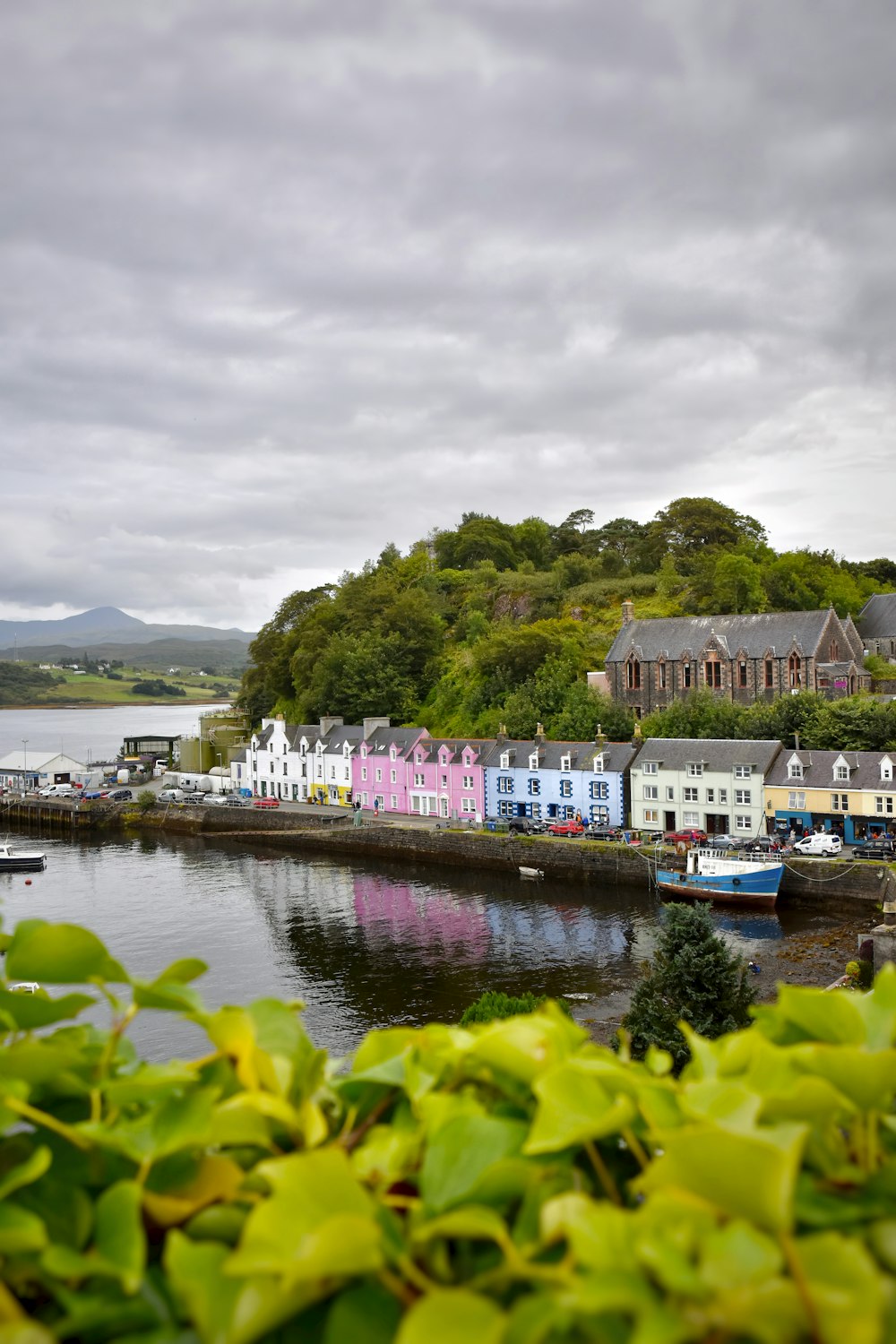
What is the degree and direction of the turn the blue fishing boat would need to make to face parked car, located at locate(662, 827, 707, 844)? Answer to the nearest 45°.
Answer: approximately 135° to its left

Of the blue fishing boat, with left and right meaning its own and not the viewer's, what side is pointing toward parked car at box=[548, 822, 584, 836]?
back

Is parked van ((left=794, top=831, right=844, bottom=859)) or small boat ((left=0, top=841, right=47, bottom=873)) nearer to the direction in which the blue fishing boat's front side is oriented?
the parked van

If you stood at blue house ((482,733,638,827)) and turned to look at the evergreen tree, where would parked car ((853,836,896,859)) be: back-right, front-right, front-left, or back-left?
front-left

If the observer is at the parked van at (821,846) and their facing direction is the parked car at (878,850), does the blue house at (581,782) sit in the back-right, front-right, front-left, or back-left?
back-left

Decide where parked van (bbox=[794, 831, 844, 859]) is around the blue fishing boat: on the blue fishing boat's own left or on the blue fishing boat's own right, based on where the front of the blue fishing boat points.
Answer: on the blue fishing boat's own left

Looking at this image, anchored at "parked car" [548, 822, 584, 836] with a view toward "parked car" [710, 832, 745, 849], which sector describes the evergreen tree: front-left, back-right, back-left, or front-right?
front-right

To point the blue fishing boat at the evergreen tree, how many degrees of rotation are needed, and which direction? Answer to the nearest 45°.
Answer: approximately 45° to its right

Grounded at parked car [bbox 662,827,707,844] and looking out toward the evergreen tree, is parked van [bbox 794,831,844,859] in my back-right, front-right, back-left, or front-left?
front-left

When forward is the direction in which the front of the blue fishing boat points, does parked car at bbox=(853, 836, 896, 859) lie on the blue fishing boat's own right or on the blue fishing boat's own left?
on the blue fishing boat's own left

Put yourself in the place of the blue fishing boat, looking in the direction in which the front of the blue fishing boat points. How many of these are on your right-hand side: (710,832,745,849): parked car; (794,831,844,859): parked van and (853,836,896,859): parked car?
0

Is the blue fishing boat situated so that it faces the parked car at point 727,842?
no

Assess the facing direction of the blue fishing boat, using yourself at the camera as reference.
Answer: facing the viewer and to the right of the viewer

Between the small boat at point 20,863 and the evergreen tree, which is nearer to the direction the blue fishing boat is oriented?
the evergreen tree
